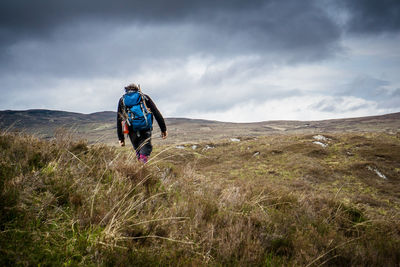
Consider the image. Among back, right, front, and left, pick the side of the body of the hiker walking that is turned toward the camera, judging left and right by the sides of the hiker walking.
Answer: back
